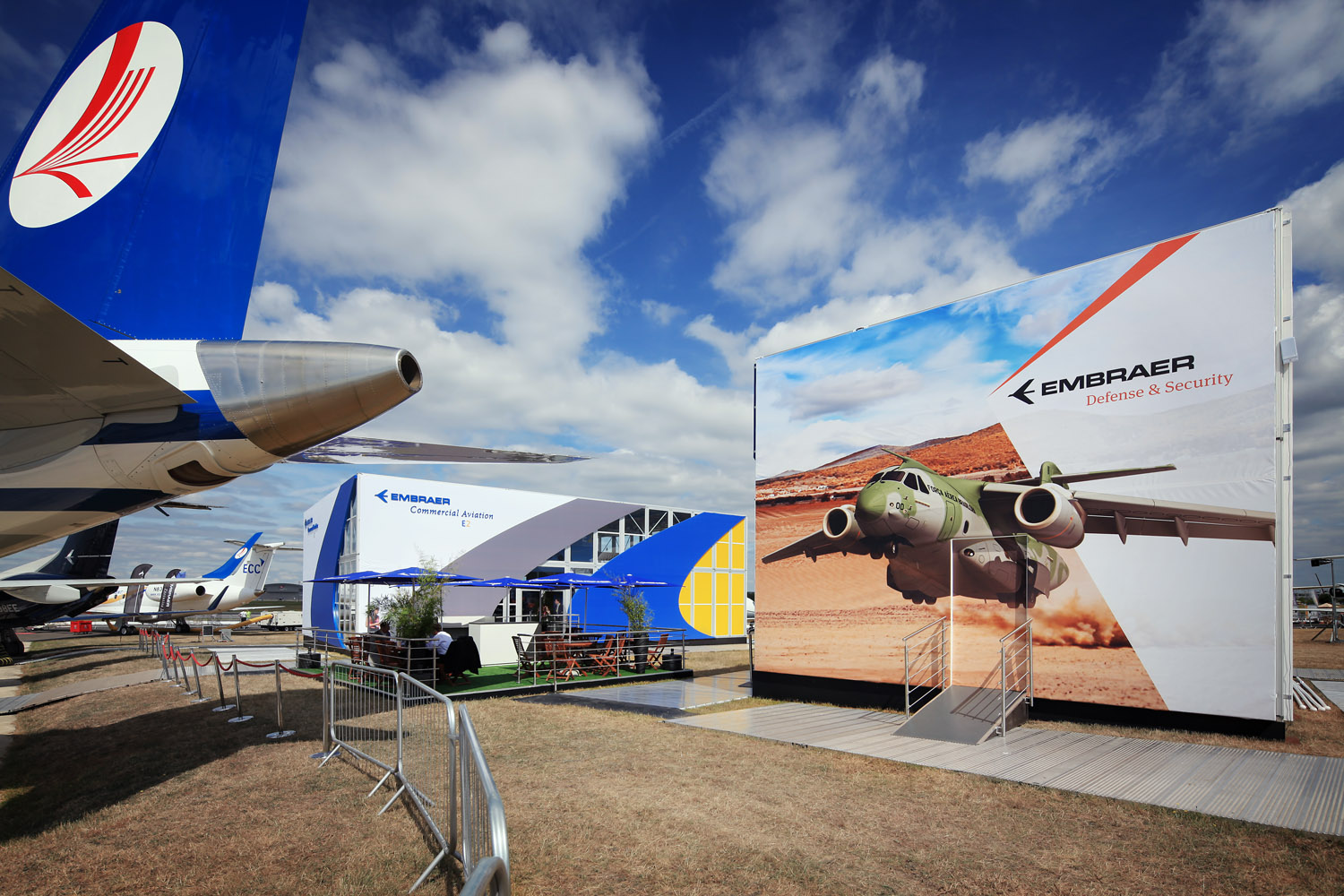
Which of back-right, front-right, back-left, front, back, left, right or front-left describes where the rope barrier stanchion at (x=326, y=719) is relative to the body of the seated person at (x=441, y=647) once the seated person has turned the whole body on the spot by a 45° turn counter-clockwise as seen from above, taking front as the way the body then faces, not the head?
front-left

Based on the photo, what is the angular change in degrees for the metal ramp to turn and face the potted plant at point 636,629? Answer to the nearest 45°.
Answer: approximately 90° to its right

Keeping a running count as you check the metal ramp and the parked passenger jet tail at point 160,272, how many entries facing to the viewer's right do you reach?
0

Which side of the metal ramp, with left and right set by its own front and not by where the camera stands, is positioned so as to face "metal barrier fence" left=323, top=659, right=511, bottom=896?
front

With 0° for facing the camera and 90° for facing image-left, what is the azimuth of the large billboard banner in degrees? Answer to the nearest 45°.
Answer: approximately 45°

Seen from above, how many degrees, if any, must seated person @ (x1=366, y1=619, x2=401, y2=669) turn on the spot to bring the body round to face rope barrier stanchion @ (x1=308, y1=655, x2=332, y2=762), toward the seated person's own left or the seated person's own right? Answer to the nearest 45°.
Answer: approximately 90° to the seated person's own right

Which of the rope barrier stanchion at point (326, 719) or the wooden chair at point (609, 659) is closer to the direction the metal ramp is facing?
the rope barrier stanchion

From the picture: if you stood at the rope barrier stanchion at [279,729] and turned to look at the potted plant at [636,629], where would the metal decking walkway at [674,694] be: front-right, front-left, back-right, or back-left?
front-right
